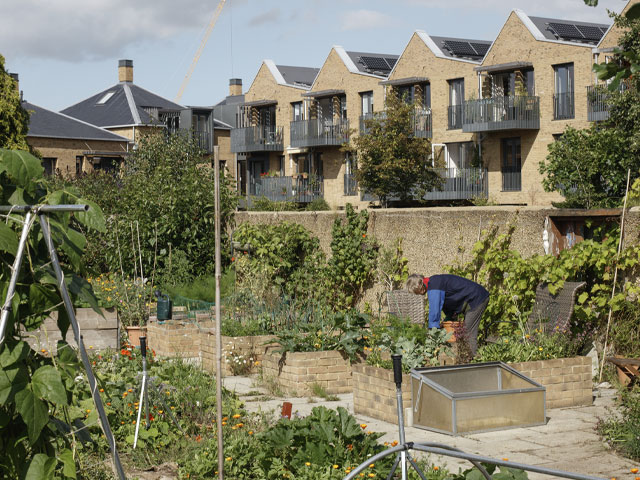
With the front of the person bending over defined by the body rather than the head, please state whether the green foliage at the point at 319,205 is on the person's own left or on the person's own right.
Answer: on the person's own right

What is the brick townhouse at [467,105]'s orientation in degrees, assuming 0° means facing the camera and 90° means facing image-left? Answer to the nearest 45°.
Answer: approximately 45°

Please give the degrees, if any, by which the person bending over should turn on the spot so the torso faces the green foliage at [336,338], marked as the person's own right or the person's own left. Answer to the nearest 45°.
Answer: approximately 45° to the person's own left

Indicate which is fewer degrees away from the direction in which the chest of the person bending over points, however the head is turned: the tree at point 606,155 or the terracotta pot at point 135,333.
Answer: the terracotta pot

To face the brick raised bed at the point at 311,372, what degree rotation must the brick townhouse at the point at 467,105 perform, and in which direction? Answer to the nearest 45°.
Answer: approximately 45° to its left

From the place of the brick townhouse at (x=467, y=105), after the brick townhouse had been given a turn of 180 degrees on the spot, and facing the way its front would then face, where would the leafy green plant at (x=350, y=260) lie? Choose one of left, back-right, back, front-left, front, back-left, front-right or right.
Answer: back-right

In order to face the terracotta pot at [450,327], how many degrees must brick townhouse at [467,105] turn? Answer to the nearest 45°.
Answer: approximately 45° to its left

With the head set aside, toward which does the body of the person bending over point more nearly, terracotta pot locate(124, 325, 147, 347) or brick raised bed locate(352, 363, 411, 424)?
the terracotta pot

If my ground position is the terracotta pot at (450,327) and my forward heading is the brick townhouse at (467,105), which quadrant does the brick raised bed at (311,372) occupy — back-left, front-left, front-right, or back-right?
back-left

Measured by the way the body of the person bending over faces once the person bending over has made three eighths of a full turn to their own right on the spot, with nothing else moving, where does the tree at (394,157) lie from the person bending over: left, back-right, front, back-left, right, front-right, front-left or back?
front-left

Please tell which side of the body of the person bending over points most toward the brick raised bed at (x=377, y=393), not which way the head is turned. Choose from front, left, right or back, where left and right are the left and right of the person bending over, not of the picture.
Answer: left

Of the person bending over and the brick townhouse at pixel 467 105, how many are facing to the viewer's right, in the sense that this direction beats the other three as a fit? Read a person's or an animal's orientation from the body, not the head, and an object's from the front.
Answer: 0

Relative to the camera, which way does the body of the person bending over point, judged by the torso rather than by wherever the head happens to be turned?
to the viewer's left
